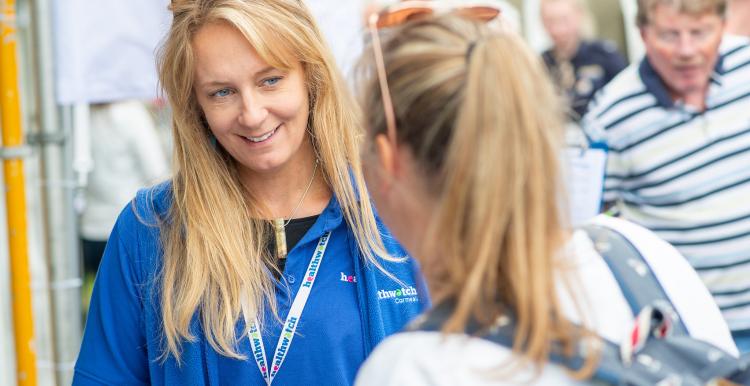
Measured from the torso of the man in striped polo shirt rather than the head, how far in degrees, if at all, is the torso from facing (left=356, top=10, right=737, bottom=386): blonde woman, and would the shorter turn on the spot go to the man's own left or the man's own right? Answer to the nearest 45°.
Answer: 0° — they already face them

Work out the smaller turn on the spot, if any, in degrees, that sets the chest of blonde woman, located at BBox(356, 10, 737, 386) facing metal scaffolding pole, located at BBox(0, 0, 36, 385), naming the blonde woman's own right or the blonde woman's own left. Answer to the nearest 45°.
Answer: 0° — they already face it

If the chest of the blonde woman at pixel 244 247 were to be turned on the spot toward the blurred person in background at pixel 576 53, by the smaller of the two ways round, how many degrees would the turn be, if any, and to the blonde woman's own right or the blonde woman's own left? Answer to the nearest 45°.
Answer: approximately 90° to the blonde woman's own left

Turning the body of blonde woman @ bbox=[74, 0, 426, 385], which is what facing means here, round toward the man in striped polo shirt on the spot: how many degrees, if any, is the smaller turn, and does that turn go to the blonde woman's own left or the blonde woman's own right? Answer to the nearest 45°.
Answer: approximately 90° to the blonde woman's own left

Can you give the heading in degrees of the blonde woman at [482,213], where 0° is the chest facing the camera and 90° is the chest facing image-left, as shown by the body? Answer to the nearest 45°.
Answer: approximately 135°

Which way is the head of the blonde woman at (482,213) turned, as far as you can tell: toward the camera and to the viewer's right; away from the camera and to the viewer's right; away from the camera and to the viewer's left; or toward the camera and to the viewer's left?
away from the camera and to the viewer's left

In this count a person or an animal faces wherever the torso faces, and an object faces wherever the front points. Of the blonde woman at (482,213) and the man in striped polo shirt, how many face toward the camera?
1

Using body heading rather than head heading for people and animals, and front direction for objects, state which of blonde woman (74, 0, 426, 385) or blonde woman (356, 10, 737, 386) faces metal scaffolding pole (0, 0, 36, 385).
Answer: blonde woman (356, 10, 737, 386)
